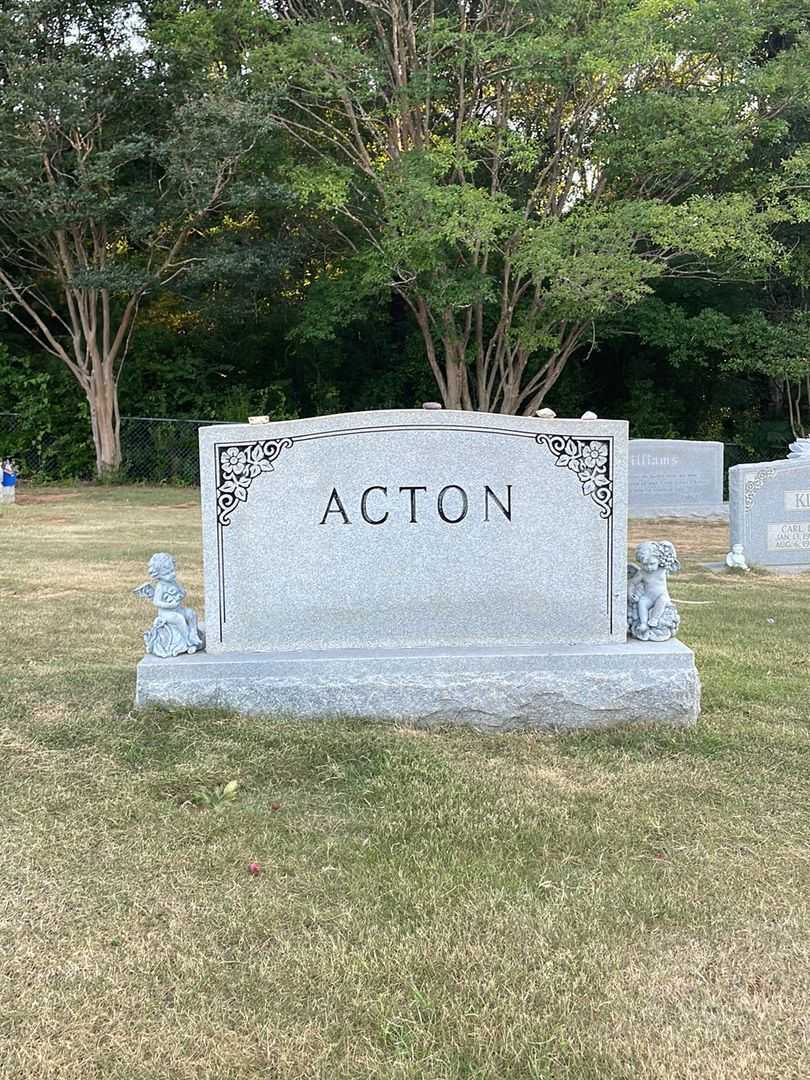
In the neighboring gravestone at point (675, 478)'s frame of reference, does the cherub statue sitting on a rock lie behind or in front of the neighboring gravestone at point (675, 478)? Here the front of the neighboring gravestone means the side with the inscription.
in front

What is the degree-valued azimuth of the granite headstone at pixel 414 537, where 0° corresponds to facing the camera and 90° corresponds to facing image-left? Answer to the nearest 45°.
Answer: approximately 0°

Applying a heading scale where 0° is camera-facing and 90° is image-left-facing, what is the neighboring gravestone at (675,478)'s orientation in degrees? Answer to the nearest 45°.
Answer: approximately 0°

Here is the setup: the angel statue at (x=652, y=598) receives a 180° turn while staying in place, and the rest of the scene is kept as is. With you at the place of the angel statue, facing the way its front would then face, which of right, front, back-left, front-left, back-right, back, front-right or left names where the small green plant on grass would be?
back-left

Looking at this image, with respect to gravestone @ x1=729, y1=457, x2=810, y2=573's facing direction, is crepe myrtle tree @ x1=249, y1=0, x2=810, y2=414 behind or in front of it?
behind

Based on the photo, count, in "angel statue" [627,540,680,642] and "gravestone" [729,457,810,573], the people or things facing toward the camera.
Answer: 2

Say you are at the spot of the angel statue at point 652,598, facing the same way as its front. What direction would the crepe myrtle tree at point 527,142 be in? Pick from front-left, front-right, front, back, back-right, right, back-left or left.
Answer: back
